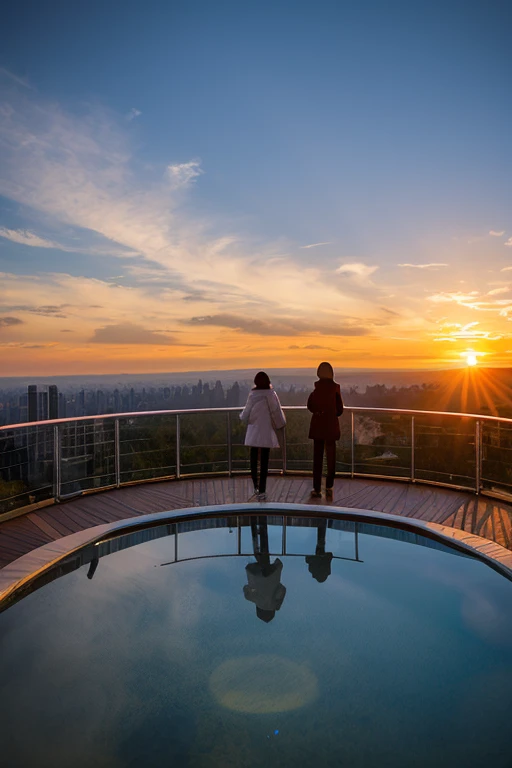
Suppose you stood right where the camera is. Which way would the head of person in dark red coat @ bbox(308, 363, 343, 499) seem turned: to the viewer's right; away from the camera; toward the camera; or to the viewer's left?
away from the camera

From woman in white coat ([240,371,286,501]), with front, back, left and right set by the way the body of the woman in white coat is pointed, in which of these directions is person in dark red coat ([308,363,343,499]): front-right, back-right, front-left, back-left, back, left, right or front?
right

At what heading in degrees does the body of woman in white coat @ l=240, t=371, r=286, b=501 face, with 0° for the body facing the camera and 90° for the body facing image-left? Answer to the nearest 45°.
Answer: approximately 180°

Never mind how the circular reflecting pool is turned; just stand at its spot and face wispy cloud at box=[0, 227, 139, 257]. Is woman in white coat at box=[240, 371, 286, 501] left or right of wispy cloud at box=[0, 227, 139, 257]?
right

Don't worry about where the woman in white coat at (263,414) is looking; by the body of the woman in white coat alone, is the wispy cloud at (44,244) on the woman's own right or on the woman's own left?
on the woman's own left

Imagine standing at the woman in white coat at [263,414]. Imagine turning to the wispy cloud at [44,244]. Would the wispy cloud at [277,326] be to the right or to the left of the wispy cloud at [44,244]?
right

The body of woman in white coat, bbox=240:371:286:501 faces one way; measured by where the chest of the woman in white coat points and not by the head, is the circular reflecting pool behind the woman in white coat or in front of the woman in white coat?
behind

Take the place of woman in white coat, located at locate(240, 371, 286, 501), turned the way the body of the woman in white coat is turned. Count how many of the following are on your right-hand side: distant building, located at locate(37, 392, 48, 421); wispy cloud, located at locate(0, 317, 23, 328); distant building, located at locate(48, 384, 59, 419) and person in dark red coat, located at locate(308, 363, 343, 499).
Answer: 1

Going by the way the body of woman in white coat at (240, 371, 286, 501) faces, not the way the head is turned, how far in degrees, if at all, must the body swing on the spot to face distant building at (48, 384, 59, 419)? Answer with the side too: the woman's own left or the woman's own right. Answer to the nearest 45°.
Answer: approximately 45° to the woman's own left

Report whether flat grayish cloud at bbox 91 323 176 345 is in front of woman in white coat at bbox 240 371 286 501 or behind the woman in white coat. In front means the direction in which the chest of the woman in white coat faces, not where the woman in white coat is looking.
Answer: in front

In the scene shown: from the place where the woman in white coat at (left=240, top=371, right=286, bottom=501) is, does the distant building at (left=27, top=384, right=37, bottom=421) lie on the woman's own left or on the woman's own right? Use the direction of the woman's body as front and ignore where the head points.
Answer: on the woman's own left

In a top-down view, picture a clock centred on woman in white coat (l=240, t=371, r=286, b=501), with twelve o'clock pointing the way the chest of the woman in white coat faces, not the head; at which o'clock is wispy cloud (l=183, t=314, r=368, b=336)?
The wispy cloud is roughly at 12 o'clock from the woman in white coat.

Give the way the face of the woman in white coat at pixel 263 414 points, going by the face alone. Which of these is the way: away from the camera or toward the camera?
away from the camera
